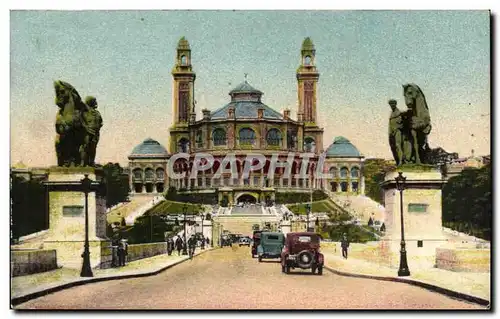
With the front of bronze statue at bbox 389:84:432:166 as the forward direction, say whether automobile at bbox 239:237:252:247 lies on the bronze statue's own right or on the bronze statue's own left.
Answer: on the bronze statue's own right

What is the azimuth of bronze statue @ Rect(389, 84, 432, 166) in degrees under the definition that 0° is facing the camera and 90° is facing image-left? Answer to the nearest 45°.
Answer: approximately 45°

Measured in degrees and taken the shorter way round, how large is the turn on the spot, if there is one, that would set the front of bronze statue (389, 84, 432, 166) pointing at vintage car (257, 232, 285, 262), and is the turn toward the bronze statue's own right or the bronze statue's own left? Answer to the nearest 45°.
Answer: approximately 45° to the bronze statue's own right

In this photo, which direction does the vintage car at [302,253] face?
away from the camera
